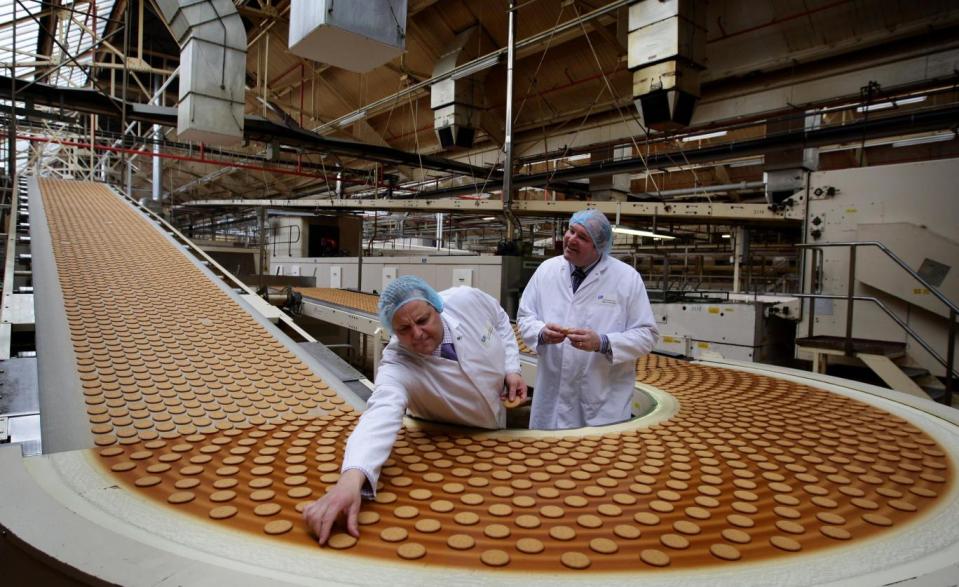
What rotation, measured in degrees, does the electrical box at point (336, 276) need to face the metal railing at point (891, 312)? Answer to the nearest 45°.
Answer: approximately 45° to its left

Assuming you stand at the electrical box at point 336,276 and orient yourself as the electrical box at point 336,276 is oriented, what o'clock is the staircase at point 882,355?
The staircase is roughly at 11 o'clock from the electrical box.

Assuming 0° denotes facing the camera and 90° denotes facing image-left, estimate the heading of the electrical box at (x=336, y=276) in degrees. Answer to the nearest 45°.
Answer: approximately 0°

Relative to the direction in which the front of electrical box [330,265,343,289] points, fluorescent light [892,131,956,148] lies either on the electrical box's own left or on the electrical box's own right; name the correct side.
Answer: on the electrical box's own left

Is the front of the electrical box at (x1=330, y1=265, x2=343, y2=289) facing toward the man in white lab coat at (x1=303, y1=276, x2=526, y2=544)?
yes

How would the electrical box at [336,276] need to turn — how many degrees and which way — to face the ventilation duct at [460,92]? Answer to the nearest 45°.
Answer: approximately 45° to its left
